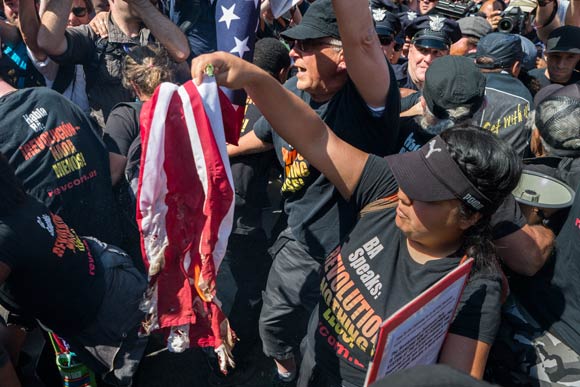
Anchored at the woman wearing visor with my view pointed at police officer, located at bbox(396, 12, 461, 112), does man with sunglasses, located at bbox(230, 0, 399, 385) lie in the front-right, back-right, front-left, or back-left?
front-left

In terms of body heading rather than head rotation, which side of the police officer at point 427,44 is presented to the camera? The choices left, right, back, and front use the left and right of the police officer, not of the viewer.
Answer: front

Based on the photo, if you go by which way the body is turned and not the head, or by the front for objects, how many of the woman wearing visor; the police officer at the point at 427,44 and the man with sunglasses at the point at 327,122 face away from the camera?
0

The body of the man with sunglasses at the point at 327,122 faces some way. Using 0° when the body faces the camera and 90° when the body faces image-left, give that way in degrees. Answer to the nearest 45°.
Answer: approximately 45°

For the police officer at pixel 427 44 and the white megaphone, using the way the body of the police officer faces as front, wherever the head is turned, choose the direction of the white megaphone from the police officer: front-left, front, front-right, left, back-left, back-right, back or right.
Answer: front

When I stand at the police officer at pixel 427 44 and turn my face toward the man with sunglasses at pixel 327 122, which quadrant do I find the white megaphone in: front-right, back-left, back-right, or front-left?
front-left

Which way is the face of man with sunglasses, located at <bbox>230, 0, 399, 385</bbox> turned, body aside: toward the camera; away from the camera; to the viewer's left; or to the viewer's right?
to the viewer's left

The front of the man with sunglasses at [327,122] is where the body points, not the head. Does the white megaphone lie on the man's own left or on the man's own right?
on the man's own left

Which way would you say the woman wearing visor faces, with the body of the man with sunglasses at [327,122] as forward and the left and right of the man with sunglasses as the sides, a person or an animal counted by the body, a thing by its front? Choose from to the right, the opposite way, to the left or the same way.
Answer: the same way

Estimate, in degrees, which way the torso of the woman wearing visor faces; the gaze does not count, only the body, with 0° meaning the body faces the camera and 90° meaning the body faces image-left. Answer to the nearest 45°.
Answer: approximately 45°

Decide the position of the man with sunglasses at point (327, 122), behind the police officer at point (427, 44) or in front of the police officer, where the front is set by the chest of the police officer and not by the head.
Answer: in front

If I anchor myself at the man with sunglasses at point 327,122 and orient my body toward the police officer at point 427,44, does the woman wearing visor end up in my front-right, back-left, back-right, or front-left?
back-right
